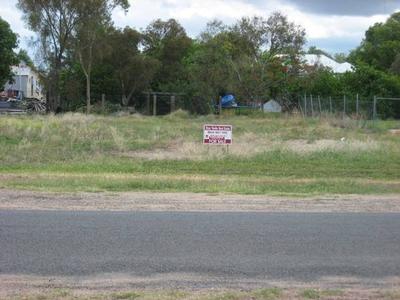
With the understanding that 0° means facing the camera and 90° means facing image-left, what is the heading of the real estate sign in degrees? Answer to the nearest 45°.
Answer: approximately 0°

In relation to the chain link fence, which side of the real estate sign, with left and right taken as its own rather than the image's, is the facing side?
back
